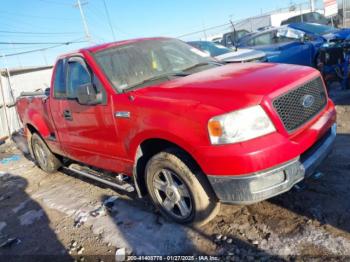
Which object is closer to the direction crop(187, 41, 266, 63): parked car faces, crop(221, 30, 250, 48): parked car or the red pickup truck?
the red pickup truck

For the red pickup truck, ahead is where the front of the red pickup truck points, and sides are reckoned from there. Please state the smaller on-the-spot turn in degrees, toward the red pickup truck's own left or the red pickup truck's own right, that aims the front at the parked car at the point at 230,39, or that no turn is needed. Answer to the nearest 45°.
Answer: approximately 135° to the red pickup truck's own left

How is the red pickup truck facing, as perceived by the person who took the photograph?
facing the viewer and to the right of the viewer

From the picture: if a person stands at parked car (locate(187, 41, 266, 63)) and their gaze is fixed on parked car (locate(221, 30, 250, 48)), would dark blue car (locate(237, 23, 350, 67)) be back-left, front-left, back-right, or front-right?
front-right

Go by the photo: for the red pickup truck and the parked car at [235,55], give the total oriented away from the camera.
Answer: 0

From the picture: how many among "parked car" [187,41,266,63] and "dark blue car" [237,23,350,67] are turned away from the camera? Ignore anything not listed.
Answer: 0

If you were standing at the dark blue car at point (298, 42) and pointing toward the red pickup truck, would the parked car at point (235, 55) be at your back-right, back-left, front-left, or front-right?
front-right

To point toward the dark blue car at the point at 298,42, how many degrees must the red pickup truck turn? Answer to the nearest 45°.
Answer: approximately 90° to its left
